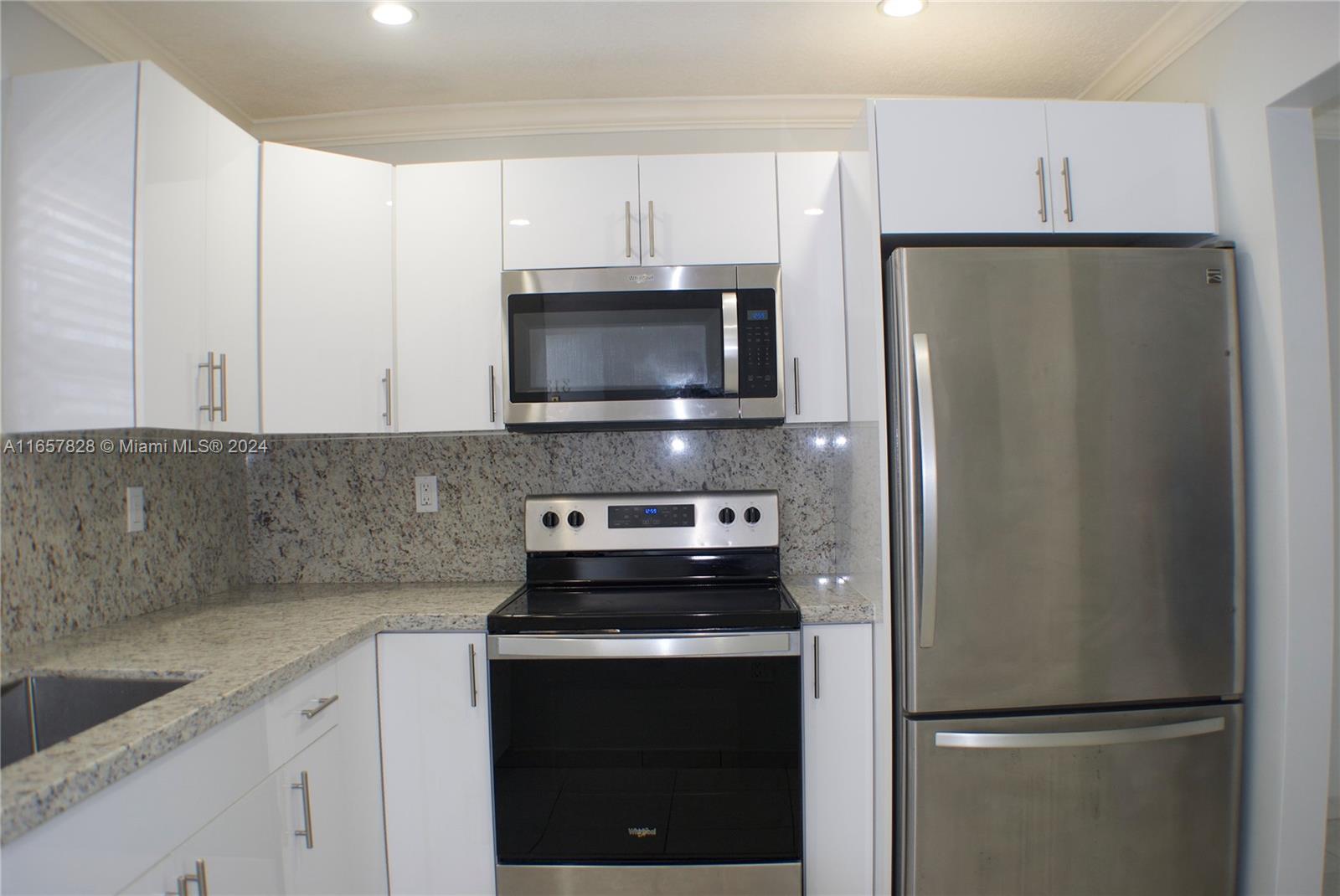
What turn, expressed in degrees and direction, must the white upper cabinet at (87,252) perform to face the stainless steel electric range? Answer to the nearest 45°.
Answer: approximately 45° to its left

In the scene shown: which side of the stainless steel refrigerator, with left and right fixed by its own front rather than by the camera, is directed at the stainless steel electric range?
right

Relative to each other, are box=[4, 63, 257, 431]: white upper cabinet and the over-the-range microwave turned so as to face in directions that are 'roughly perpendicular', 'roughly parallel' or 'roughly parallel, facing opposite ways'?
roughly perpendicular

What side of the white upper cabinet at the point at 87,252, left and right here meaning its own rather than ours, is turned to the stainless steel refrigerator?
front

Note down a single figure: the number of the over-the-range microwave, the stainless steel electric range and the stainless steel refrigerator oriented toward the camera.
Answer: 3

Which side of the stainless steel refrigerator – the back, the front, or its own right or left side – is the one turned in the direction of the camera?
front

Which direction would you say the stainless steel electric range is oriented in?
toward the camera

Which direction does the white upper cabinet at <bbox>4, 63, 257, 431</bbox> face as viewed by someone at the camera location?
facing the viewer and to the right of the viewer

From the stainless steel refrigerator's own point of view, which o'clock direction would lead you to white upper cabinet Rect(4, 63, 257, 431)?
The white upper cabinet is roughly at 2 o'clock from the stainless steel refrigerator.

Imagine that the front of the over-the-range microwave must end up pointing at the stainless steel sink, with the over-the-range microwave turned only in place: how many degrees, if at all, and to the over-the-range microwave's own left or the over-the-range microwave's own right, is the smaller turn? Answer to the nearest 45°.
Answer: approximately 45° to the over-the-range microwave's own right

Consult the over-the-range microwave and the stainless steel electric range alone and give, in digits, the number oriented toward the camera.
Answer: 2

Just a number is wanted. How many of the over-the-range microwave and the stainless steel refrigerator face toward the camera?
2
